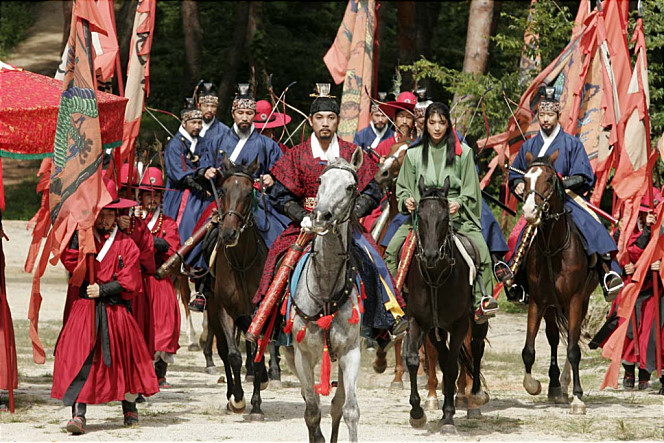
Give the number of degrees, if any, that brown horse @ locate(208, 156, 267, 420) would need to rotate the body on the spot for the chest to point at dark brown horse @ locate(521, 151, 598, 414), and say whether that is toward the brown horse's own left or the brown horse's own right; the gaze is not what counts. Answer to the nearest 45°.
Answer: approximately 90° to the brown horse's own left

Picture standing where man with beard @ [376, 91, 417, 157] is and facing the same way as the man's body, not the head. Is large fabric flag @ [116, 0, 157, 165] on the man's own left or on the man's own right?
on the man's own right

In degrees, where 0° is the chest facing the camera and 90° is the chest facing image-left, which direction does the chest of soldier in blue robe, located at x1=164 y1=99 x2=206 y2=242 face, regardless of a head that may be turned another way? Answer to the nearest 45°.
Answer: approximately 315°

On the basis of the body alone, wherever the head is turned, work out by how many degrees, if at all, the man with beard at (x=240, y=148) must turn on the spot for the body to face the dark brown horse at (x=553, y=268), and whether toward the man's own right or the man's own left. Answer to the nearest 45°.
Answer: approximately 90° to the man's own left

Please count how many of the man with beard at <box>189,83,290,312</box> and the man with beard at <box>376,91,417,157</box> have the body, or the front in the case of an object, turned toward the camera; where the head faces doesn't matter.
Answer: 2

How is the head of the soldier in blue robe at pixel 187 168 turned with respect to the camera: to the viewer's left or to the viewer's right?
to the viewer's right

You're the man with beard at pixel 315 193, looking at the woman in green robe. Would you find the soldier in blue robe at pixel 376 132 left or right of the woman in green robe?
left

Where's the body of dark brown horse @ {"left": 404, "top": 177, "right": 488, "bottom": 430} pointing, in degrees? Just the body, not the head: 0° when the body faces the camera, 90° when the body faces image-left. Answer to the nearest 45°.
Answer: approximately 0°

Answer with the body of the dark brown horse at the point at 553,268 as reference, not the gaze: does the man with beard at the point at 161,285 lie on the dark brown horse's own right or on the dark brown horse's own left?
on the dark brown horse's own right

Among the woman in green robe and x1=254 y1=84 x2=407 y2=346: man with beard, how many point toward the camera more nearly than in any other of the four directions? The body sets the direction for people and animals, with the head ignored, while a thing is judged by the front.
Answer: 2
